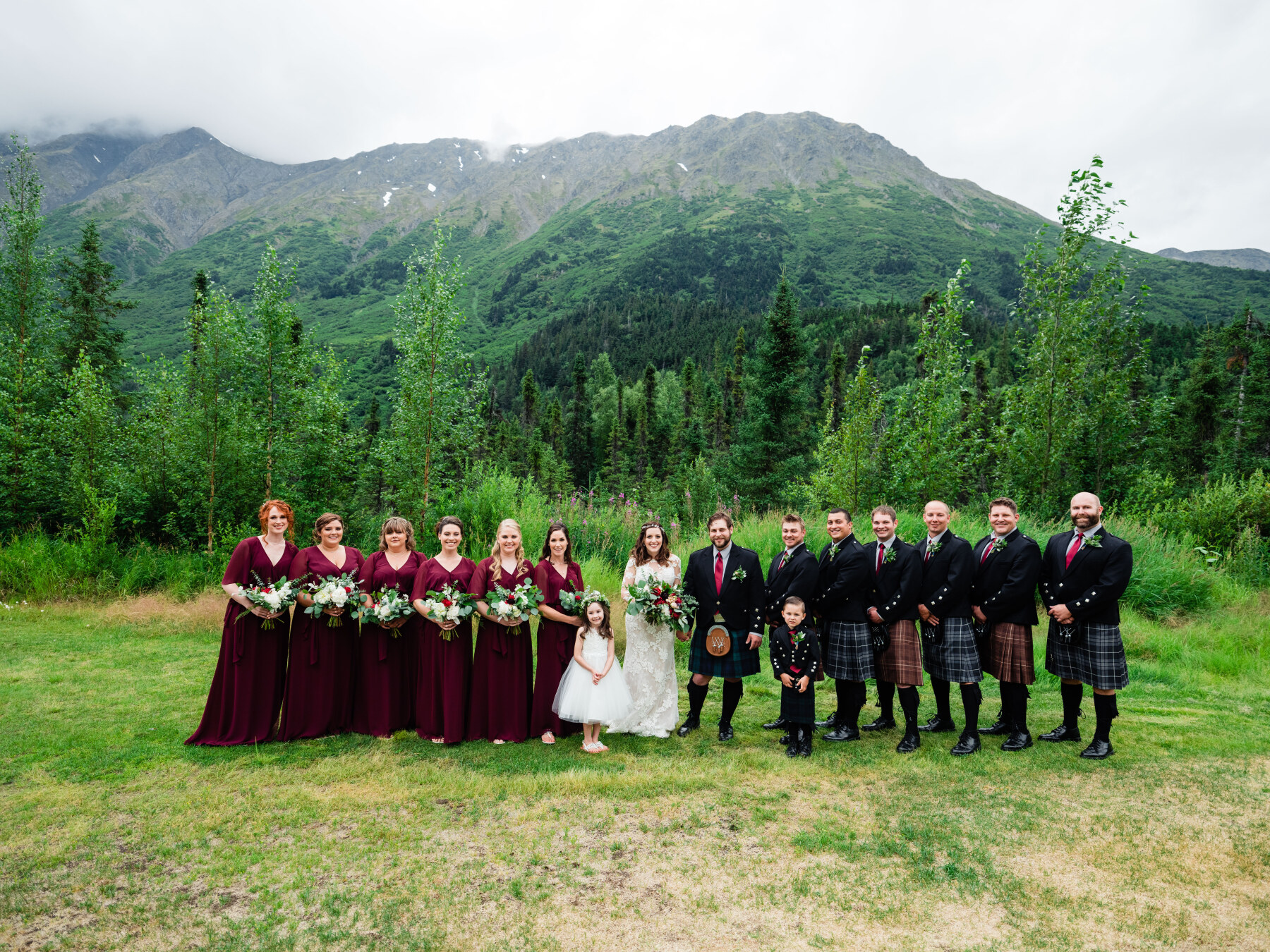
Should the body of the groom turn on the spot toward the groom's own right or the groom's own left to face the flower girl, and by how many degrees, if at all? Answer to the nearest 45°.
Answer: approximately 90° to the groom's own right

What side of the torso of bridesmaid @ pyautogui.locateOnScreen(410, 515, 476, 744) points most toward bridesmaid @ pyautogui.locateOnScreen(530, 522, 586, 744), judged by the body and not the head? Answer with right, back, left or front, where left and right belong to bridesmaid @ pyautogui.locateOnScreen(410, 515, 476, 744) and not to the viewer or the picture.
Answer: left

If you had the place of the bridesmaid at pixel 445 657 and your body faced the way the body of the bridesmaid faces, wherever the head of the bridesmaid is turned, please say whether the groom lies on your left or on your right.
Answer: on your left

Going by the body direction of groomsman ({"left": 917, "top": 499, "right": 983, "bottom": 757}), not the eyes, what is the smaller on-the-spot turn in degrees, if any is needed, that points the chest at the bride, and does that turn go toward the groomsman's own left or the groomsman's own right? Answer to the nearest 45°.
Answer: approximately 45° to the groomsman's own right

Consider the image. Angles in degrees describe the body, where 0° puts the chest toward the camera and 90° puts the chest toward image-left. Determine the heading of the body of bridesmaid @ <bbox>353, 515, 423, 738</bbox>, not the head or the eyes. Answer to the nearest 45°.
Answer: approximately 0°

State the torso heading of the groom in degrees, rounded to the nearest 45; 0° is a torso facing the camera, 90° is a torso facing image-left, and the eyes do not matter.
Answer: approximately 0°

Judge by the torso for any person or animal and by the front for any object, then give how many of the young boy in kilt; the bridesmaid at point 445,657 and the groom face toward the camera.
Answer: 3

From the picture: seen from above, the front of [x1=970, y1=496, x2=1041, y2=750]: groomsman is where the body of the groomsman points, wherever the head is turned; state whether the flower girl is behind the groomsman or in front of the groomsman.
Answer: in front

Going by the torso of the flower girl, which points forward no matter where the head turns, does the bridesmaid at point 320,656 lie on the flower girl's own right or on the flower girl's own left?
on the flower girl's own right

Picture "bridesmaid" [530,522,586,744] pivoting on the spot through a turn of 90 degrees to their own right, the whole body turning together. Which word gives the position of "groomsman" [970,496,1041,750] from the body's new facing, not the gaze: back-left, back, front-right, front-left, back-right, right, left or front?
back-left
